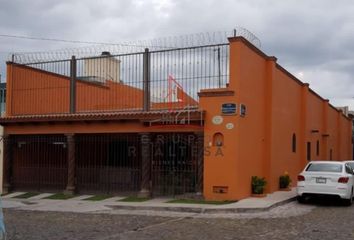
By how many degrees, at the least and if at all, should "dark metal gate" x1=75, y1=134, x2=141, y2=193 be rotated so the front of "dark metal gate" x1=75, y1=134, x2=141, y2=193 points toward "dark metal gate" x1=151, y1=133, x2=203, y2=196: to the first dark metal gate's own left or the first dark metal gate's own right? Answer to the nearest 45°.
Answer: approximately 45° to the first dark metal gate's own left

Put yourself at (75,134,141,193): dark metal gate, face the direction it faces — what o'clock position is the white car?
The white car is roughly at 10 o'clock from the dark metal gate.

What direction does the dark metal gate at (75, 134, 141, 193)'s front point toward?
toward the camera

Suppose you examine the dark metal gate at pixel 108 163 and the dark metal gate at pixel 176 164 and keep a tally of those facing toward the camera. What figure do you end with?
2

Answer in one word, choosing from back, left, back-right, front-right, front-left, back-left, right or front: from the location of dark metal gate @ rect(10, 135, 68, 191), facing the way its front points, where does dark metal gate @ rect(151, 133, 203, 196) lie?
front-left

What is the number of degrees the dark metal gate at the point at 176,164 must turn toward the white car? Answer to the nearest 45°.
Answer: approximately 90° to its left

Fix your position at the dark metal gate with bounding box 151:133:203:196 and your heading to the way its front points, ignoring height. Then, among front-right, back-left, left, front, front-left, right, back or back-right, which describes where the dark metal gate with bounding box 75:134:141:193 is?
back-right

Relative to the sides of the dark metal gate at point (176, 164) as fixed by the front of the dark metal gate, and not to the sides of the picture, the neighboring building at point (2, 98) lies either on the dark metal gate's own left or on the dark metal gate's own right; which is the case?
on the dark metal gate's own right

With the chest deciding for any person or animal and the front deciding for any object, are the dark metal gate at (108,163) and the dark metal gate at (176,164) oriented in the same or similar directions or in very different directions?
same or similar directions

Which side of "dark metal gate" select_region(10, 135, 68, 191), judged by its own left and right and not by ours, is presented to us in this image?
front

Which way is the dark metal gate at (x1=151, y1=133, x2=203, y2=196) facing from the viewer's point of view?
toward the camera

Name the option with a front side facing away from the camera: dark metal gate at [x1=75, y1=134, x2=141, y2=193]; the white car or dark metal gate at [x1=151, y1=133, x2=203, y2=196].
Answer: the white car

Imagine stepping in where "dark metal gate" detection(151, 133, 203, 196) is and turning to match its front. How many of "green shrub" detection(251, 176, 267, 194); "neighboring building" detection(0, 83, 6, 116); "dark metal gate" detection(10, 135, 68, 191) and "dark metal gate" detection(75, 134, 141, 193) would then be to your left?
1

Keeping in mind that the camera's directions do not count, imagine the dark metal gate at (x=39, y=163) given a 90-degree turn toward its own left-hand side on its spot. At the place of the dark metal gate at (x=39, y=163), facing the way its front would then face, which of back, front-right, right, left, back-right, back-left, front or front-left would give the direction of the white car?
front-right

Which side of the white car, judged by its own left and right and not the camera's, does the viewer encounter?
back
